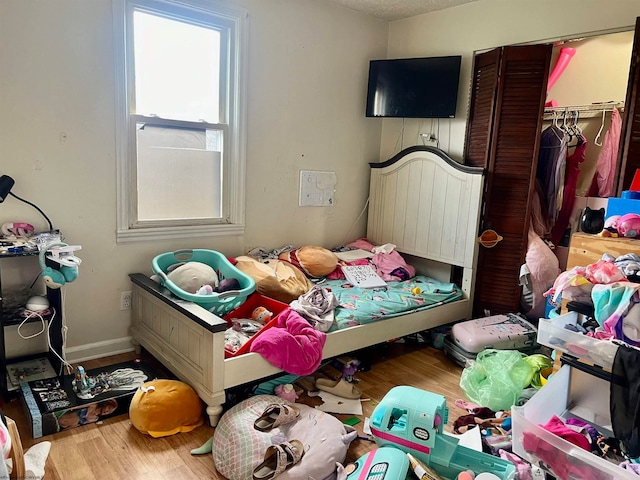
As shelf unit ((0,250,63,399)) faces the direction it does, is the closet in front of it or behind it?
in front

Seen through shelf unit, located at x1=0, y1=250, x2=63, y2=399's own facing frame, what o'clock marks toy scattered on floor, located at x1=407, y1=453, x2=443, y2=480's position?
The toy scattered on floor is roughly at 12 o'clock from the shelf unit.

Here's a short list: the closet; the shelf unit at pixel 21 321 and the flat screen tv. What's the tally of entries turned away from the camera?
0

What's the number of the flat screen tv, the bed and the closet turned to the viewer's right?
0

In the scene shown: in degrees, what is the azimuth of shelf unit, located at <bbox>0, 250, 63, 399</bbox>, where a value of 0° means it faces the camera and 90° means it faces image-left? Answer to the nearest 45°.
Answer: approximately 315°

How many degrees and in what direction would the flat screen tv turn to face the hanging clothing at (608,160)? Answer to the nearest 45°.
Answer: approximately 135° to its left

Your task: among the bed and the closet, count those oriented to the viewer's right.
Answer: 0

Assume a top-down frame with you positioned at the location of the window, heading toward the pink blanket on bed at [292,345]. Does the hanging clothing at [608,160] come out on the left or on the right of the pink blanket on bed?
left

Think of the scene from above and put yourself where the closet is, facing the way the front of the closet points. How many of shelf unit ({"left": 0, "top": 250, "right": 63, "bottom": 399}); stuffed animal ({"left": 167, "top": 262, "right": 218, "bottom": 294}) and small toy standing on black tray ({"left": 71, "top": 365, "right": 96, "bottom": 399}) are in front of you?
3

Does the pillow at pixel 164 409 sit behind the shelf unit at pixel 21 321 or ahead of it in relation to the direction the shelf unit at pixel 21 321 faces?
ahead

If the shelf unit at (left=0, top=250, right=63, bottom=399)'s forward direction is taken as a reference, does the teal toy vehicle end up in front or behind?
in front

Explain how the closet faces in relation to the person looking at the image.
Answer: facing the viewer and to the left of the viewer

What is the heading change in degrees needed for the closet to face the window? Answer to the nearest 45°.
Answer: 0° — it already faces it

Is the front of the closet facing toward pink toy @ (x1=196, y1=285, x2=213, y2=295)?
yes

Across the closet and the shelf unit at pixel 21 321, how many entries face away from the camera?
0

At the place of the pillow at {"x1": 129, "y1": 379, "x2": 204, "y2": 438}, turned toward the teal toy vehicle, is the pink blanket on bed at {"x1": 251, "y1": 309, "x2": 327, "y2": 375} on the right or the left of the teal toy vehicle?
left

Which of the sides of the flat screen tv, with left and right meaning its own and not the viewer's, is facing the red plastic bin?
front

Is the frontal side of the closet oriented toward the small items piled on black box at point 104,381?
yes
